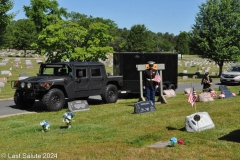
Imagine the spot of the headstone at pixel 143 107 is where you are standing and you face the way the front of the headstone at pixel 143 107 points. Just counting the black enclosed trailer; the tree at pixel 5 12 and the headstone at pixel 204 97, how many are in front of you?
0

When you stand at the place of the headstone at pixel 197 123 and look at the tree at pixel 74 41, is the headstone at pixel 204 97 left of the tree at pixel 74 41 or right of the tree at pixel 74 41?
right

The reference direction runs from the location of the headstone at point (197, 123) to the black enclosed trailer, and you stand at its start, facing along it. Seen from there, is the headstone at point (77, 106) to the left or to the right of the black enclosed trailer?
left

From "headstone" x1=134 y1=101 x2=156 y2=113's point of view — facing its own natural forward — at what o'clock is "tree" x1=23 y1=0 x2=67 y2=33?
The tree is roughly at 5 o'clock from the headstone.

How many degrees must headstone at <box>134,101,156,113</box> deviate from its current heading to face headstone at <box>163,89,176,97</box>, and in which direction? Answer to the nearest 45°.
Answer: approximately 180°

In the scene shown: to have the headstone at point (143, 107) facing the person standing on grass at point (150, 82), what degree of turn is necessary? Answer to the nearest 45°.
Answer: approximately 180°

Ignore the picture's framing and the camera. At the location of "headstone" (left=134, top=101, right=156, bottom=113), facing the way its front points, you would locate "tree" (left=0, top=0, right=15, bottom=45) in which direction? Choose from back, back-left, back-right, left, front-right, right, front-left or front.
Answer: back-right

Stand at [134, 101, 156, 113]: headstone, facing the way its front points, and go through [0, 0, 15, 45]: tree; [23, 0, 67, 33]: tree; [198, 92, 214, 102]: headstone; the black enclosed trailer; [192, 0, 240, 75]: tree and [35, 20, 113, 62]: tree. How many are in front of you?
0

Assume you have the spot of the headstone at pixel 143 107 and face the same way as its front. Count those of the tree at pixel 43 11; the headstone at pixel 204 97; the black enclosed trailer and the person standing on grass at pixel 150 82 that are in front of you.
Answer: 0

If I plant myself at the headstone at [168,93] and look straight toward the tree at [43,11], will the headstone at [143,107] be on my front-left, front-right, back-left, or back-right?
back-left

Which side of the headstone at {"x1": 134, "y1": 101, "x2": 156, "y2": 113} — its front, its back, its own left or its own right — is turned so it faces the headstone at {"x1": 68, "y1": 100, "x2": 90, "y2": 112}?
right

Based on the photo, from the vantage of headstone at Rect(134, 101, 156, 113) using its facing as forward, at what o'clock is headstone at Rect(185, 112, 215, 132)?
headstone at Rect(185, 112, 215, 132) is roughly at 11 o'clock from headstone at Rect(134, 101, 156, 113).

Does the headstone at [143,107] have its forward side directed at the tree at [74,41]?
no

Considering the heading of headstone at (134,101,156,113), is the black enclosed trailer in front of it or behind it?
behind

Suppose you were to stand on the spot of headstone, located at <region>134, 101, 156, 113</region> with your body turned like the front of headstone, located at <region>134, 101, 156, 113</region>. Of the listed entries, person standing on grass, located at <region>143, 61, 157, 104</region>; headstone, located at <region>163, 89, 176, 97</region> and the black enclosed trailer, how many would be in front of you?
0

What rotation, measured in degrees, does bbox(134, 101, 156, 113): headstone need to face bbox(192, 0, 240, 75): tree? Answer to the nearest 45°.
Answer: approximately 180°

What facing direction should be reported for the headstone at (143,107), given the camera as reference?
facing the viewer

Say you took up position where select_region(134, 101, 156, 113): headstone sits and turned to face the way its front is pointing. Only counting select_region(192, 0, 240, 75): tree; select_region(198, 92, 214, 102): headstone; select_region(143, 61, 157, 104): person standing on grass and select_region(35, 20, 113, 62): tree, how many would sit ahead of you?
0
